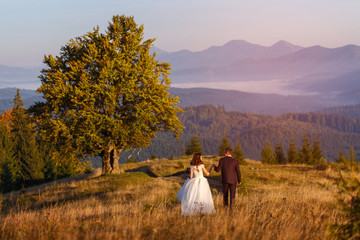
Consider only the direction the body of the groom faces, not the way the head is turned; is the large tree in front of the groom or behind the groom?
in front

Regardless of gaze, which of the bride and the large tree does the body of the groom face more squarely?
the large tree

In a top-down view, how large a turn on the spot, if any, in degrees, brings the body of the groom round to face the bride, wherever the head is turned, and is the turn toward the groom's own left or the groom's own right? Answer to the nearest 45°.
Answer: approximately 135° to the groom's own left

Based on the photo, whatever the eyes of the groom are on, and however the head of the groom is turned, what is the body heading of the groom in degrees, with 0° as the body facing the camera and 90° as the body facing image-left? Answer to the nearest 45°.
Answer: approximately 180°
